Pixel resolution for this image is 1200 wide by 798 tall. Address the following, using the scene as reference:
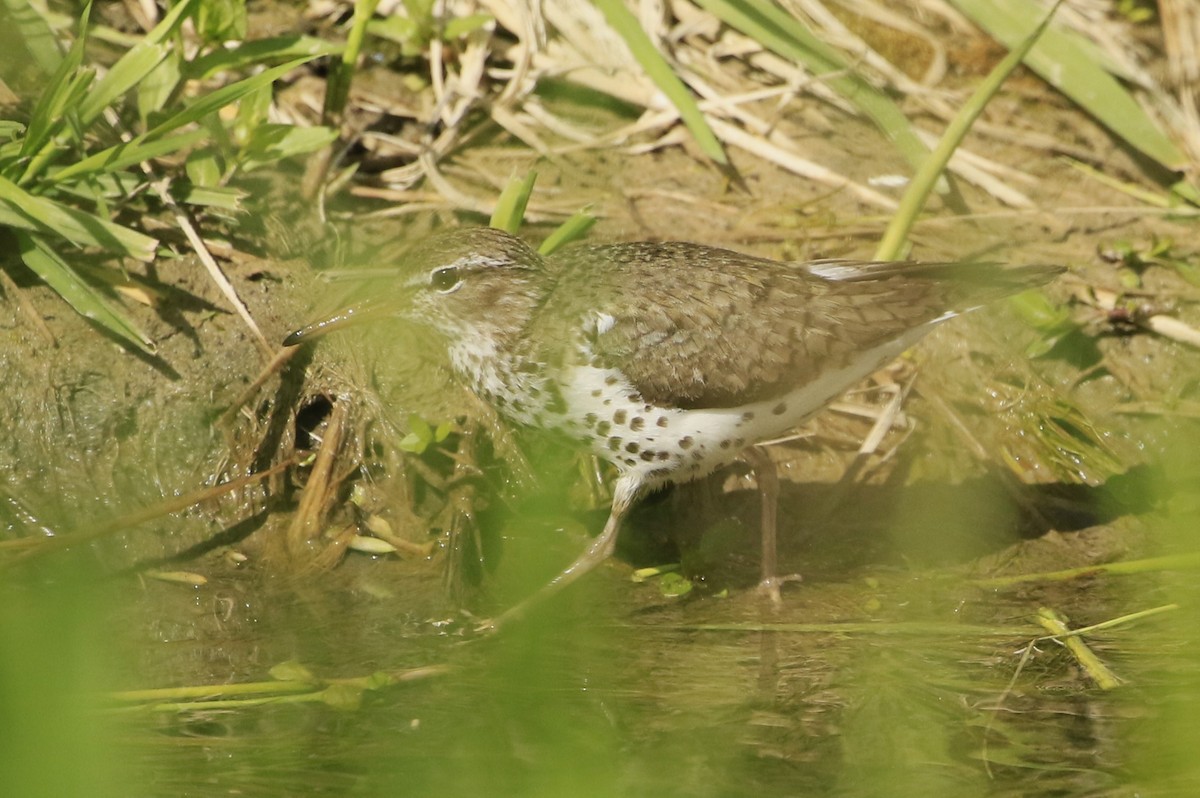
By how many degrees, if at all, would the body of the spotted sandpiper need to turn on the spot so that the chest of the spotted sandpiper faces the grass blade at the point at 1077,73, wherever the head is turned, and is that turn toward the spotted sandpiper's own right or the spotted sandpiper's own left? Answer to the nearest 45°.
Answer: approximately 135° to the spotted sandpiper's own right

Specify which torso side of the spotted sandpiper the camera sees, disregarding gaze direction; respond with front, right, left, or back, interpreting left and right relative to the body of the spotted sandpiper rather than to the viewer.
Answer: left

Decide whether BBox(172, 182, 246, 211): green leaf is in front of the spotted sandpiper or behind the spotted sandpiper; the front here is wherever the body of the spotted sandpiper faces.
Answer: in front

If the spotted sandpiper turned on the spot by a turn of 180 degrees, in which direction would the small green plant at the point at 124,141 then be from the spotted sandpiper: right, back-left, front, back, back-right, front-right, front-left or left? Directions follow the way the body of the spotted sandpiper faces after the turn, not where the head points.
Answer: back

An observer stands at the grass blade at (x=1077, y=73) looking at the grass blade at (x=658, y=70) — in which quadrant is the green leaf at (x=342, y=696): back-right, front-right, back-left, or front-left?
front-left

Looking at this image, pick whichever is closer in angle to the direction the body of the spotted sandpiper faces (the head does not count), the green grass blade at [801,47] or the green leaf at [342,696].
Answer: the green leaf

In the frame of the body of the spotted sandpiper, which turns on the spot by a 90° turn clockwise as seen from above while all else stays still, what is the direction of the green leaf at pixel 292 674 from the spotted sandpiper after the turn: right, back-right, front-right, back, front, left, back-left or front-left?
back-left

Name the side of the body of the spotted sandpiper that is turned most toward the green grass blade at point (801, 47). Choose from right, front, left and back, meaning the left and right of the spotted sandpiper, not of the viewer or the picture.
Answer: right

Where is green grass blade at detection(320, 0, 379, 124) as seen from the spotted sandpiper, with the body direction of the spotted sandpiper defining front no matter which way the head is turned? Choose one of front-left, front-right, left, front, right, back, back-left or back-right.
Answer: front-right

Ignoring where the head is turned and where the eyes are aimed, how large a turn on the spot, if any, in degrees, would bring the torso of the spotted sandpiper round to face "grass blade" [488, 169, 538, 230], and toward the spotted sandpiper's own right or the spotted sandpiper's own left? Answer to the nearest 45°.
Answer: approximately 45° to the spotted sandpiper's own right

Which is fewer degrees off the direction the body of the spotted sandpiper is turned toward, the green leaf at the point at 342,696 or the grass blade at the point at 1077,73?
the green leaf

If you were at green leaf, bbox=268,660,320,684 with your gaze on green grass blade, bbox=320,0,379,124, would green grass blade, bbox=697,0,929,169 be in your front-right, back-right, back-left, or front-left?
front-right

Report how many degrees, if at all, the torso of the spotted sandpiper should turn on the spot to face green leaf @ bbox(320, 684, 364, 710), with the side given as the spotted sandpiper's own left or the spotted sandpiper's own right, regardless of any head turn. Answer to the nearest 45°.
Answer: approximately 45° to the spotted sandpiper's own left
